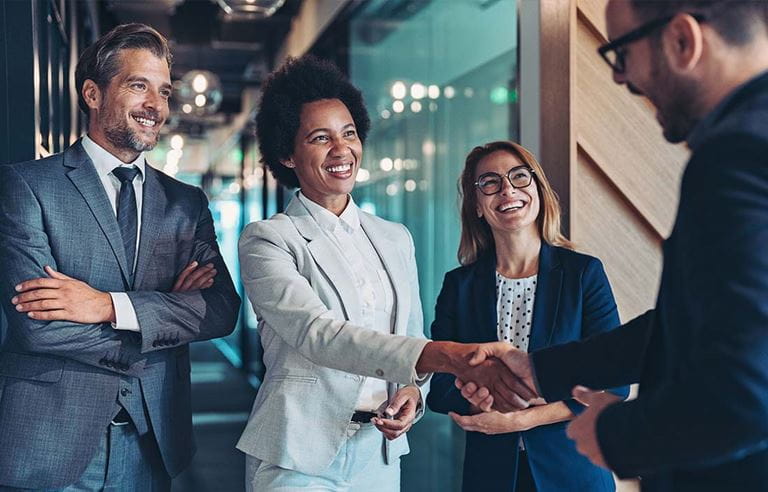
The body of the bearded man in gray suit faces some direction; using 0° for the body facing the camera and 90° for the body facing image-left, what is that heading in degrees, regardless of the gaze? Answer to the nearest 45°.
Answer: approximately 315°

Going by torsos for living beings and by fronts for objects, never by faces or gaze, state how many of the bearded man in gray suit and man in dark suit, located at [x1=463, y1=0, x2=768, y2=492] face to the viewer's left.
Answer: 1

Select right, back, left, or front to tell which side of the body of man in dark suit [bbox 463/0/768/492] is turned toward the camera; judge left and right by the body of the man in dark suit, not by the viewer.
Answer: left

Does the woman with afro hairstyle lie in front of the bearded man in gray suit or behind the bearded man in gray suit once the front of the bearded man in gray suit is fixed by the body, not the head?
in front

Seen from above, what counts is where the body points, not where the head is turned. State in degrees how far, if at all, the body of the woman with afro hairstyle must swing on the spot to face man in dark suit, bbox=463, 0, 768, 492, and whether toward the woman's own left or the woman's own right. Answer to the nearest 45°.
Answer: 0° — they already face them

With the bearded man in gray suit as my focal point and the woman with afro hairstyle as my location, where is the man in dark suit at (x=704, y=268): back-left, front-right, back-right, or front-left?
back-left

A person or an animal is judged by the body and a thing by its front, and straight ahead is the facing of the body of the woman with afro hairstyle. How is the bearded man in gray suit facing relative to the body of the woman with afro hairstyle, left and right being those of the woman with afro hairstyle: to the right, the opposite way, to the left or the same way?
the same way

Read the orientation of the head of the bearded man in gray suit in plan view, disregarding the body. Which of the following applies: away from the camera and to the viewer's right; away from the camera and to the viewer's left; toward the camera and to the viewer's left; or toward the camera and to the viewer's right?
toward the camera and to the viewer's right

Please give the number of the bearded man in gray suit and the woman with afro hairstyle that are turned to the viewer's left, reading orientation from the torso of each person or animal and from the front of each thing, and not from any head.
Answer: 0

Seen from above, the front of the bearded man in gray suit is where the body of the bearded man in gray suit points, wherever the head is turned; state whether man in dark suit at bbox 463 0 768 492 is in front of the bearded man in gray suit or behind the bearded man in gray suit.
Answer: in front

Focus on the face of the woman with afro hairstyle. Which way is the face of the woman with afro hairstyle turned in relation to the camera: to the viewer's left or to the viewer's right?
to the viewer's right

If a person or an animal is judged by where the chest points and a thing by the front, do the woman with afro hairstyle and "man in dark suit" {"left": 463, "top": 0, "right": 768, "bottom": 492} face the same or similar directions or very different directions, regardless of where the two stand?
very different directions

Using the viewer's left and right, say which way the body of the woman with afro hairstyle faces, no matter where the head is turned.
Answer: facing the viewer and to the right of the viewer

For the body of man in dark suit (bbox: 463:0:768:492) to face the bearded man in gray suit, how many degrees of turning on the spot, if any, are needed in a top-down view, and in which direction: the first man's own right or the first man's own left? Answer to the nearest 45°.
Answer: approximately 45° to the first man's own left

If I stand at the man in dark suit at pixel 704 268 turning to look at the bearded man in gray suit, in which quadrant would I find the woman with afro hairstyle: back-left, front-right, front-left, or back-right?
front-right

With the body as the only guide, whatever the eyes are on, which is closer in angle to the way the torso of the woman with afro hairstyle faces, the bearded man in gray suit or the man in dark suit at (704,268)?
the man in dark suit
